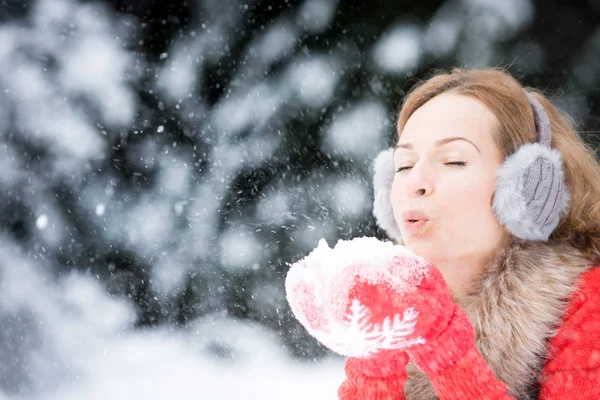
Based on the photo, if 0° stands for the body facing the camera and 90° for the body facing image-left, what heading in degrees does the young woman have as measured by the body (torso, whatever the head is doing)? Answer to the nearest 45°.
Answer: approximately 45°

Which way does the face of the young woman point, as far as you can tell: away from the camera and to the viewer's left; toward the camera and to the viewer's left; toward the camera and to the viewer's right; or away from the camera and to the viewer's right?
toward the camera and to the viewer's left
